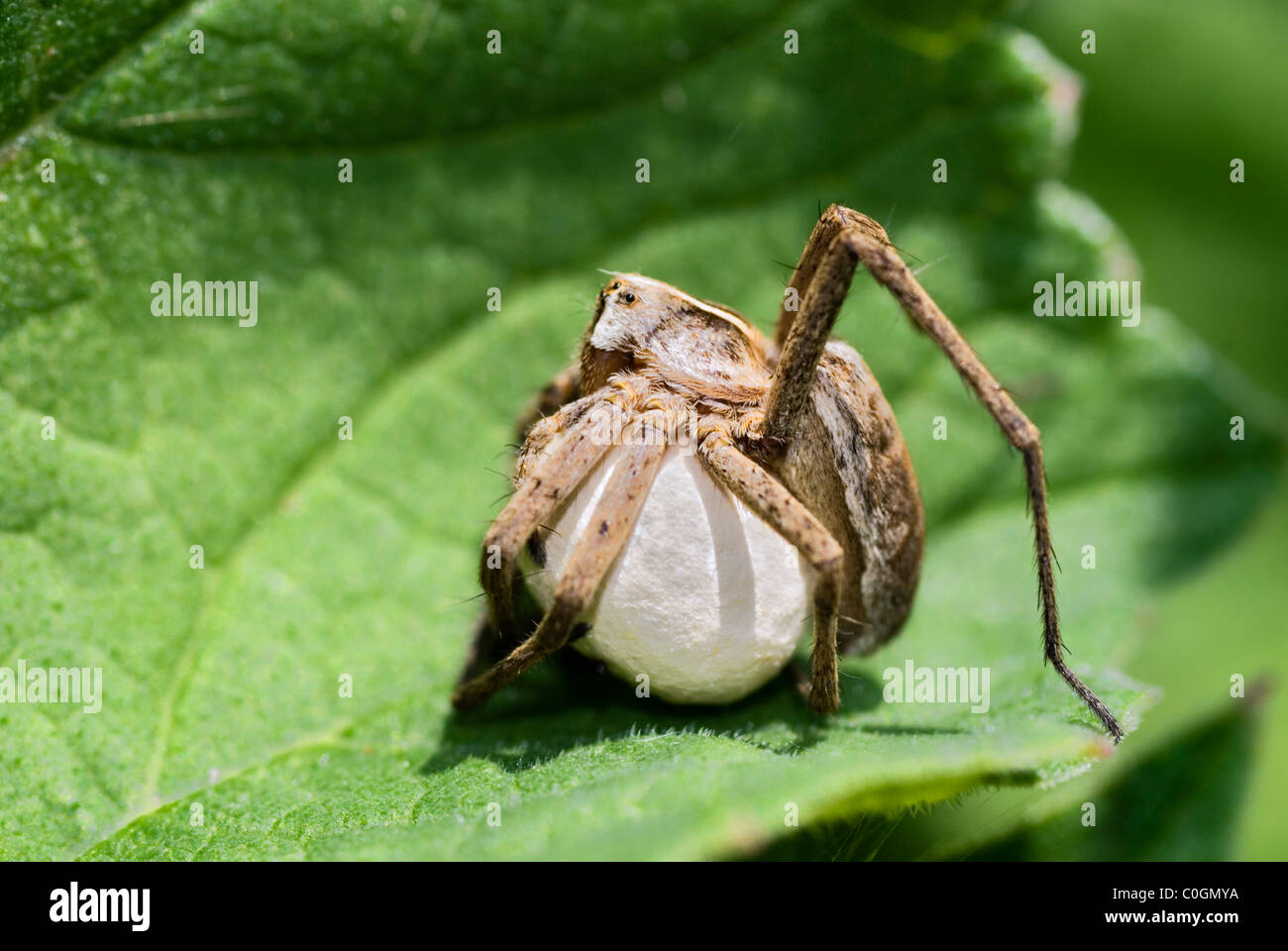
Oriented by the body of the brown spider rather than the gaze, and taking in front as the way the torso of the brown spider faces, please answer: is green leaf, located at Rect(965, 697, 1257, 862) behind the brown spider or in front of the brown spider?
behind

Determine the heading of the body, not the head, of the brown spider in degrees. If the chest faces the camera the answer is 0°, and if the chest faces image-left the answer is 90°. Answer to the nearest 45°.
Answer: approximately 90°
